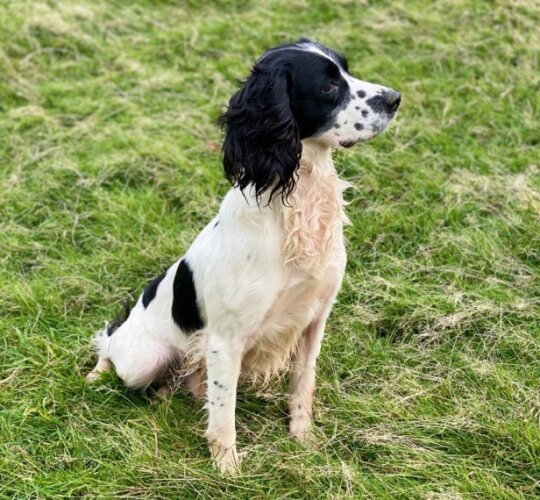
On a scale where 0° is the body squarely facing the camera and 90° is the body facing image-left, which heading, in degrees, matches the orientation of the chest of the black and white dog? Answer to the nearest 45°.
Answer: approximately 315°
